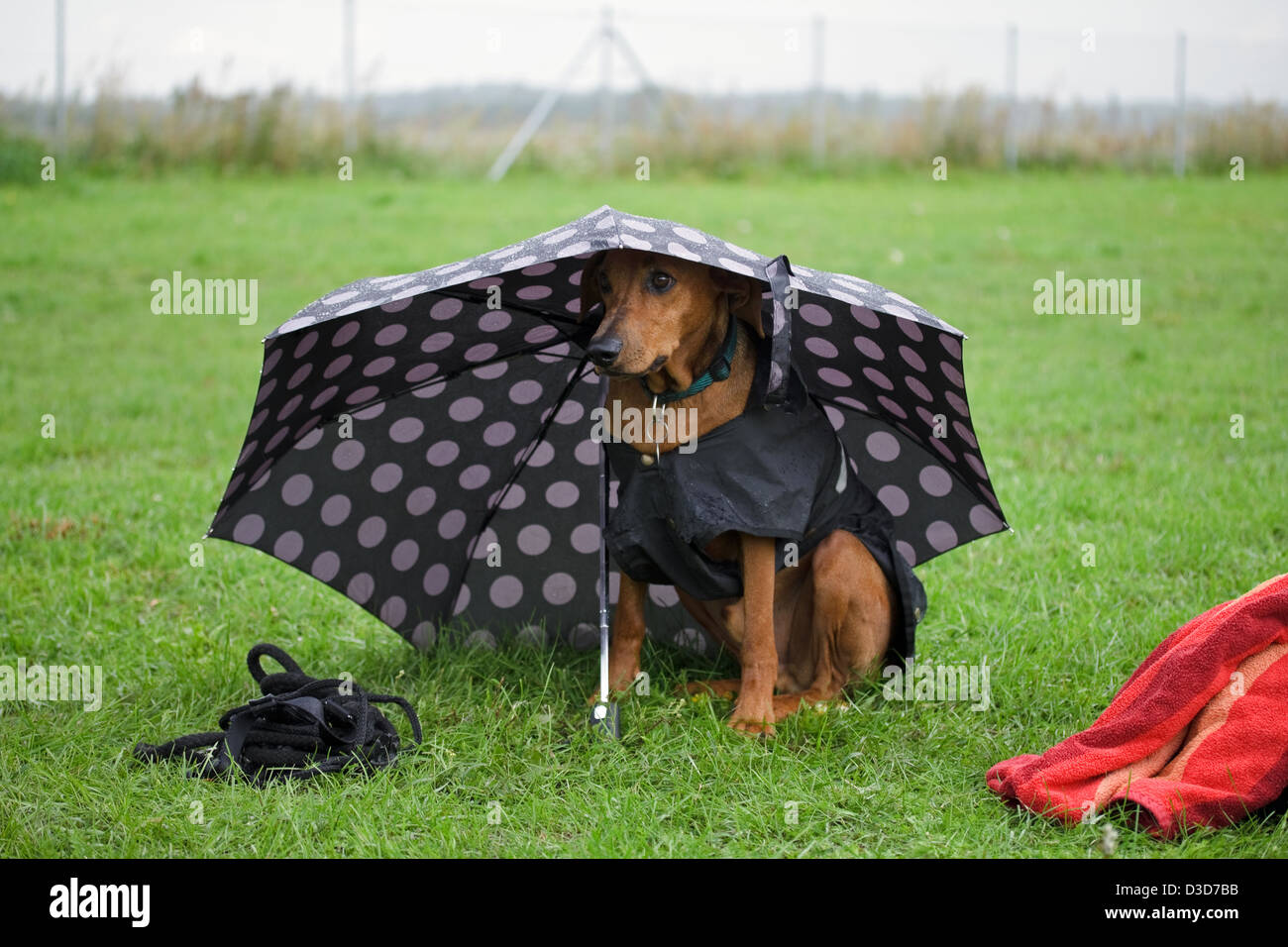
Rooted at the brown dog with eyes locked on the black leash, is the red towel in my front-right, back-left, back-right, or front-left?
back-left

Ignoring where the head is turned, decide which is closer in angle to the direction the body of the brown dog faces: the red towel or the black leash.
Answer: the black leash

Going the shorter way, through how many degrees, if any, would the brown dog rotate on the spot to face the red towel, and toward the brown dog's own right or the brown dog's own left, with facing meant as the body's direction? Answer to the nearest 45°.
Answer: approximately 90° to the brown dog's own left

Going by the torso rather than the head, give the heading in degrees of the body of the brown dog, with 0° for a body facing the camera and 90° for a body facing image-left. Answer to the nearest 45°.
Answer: approximately 45°
